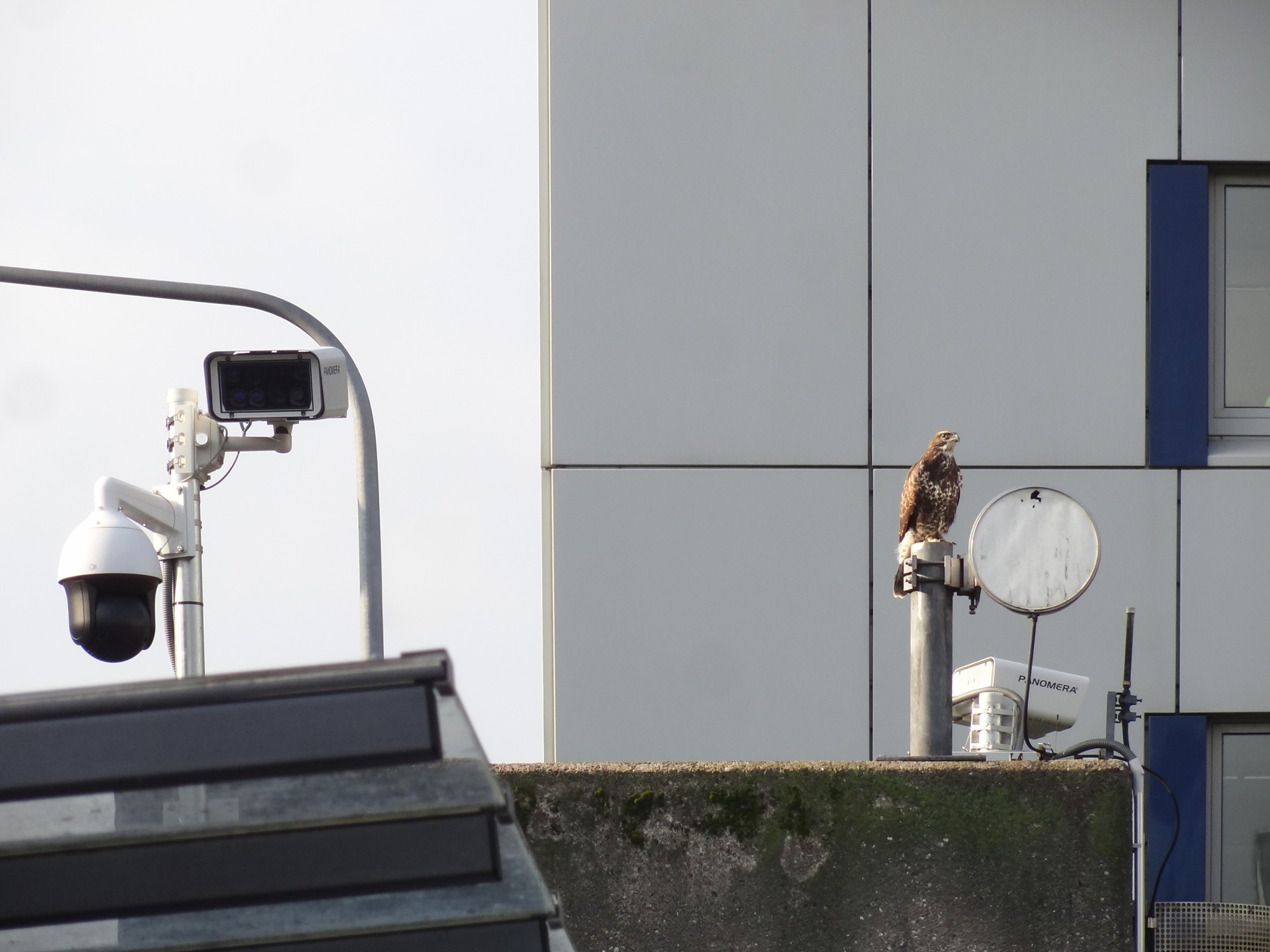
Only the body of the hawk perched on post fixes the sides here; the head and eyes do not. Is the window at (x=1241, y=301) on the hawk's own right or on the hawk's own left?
on the hawk's own left

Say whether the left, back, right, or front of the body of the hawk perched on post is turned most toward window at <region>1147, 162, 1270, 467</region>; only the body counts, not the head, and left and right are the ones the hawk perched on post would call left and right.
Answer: left

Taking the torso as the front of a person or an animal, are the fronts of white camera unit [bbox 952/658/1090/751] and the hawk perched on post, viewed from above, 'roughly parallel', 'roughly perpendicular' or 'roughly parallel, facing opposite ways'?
roughly perpendicular

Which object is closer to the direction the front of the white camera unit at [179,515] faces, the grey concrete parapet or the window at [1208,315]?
the grey concrete parapet

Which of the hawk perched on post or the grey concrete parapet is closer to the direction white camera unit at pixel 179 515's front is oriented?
the grey concrete parapet

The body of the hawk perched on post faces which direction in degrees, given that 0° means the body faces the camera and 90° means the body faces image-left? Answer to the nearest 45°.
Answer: approximately 315°
